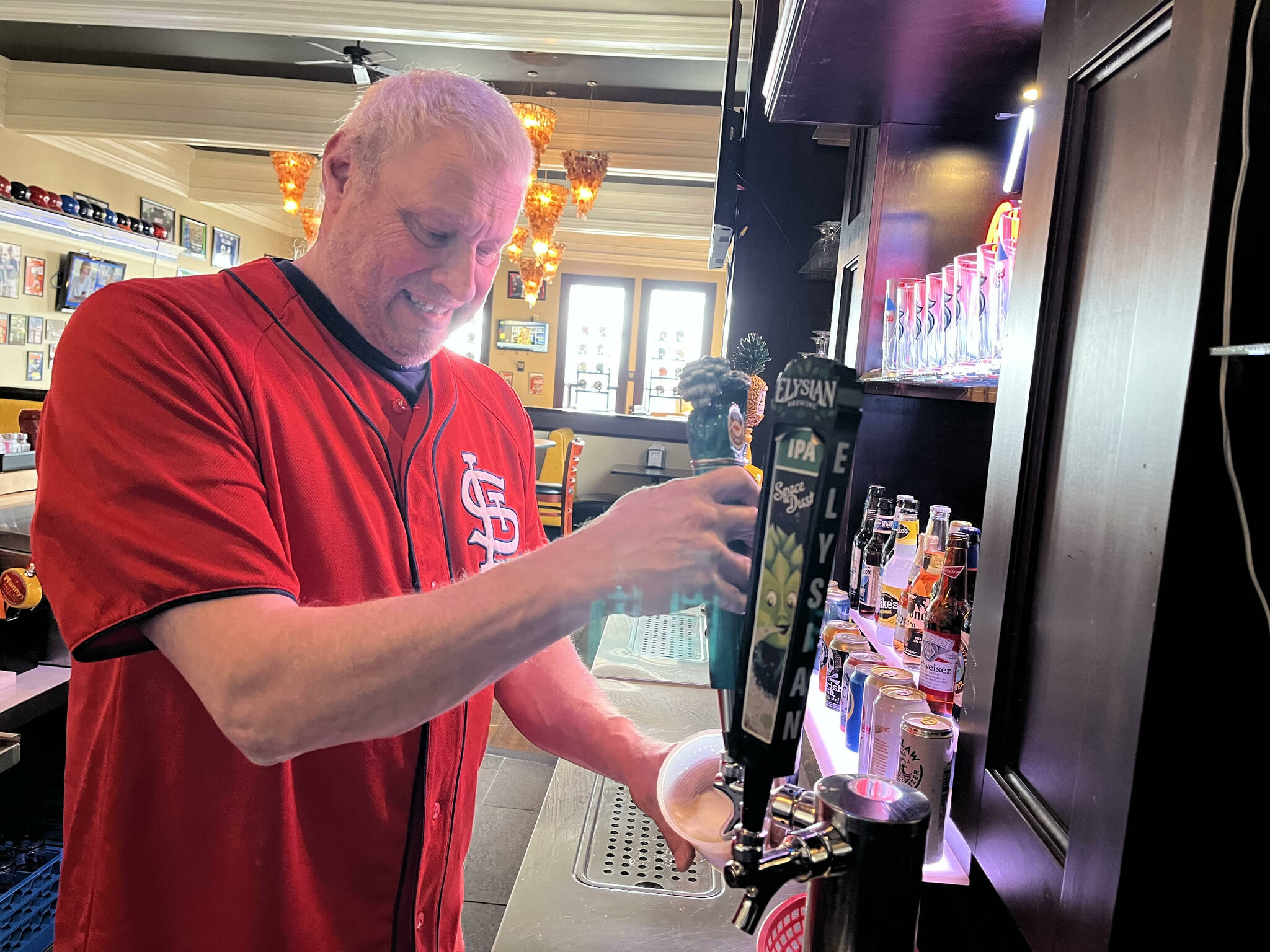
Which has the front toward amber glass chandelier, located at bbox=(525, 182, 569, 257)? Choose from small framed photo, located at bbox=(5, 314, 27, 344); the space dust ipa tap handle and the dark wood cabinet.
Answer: the small framed photo

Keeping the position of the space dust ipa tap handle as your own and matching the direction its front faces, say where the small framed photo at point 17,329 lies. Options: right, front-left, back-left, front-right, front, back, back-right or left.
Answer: right

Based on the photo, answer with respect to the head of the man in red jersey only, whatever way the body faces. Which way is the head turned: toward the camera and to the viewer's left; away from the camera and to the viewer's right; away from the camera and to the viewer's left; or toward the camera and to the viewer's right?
toward the camera and to the viewer's right

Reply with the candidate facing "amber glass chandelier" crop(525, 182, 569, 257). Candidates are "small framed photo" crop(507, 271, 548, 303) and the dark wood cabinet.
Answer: the small framed photo

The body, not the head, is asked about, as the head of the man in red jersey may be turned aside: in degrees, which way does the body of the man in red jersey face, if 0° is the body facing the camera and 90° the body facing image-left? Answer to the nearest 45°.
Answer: approximately 315°

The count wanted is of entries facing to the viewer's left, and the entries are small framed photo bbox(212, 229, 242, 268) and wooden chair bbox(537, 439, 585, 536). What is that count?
1

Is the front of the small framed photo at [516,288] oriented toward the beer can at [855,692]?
yes

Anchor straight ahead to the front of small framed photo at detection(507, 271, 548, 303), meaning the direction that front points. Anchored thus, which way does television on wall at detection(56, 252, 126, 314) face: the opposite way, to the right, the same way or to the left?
to the left

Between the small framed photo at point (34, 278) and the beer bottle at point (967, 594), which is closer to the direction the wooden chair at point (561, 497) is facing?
the small framed photo
